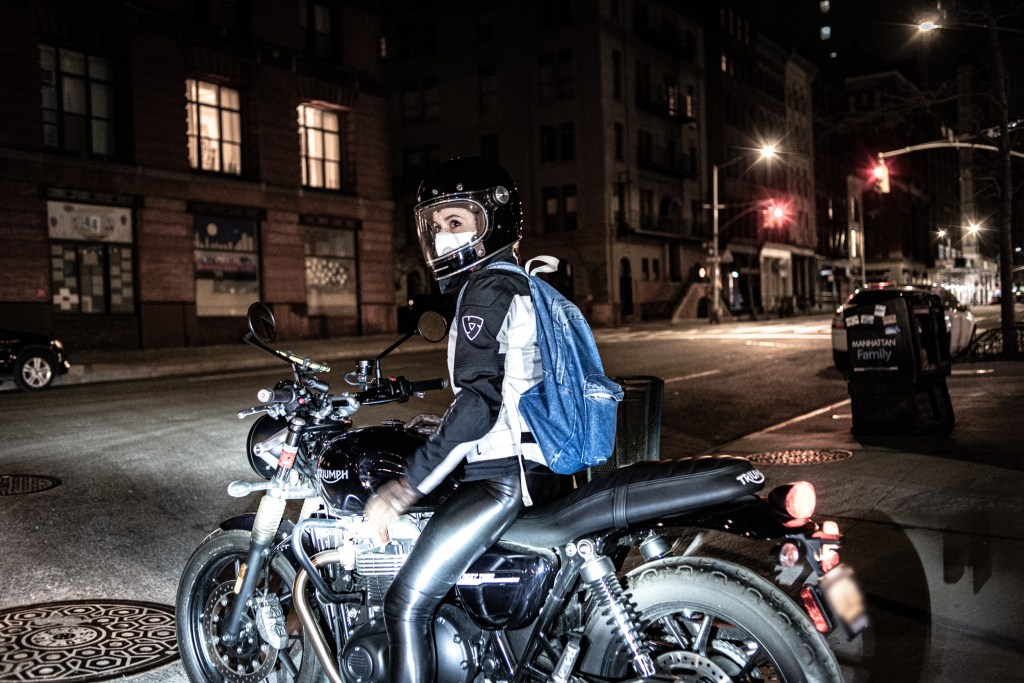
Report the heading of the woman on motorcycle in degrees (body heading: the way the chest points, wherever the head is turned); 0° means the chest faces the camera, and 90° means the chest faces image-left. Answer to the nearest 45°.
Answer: approximately 90°

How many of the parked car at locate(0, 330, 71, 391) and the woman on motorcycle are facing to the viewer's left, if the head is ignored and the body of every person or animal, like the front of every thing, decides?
1

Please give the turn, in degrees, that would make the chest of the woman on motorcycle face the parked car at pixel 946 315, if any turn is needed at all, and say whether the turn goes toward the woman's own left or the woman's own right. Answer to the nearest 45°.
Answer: approximately 135° to the woman's own right

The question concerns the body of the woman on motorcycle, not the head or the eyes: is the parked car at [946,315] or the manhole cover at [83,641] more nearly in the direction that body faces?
the manhole cover

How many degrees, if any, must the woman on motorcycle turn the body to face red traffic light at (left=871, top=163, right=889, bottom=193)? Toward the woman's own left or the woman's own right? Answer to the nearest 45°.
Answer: approximately 135° to the woman's own right

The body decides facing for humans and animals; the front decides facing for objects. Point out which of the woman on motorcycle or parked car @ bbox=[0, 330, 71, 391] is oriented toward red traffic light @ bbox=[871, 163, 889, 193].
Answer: the parked car

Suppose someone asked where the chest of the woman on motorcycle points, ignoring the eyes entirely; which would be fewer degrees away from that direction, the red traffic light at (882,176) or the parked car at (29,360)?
the parked car

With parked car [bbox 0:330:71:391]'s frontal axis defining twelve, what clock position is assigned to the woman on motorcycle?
The woman on motorcycle is roughly at 3 o'clock from the parked car.

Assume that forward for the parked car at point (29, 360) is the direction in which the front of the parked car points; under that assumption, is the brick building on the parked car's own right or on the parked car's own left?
on the parked car's own left

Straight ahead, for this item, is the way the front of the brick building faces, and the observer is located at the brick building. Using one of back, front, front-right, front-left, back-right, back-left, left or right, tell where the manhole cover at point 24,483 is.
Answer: front-right

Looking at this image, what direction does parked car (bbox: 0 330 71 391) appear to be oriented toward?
to the viewer's right

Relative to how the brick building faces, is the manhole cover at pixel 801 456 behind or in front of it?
in front
